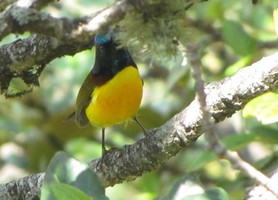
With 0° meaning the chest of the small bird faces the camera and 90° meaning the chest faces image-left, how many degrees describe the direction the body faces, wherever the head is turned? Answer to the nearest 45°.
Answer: approximately 315°

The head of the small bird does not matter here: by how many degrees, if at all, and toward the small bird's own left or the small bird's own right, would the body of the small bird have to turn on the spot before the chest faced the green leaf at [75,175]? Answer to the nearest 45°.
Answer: approximately 45° to the small bird's own right

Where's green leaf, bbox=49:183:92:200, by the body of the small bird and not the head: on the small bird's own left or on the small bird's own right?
on the small bird's own right
